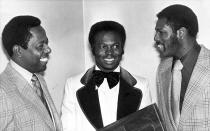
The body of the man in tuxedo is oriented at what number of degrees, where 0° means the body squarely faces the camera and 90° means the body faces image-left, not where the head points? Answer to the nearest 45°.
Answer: approximately 0°

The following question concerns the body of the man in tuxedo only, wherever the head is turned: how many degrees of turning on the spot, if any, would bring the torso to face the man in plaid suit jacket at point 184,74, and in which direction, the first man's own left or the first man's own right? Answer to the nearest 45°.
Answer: approximately 90° to the first man's own left

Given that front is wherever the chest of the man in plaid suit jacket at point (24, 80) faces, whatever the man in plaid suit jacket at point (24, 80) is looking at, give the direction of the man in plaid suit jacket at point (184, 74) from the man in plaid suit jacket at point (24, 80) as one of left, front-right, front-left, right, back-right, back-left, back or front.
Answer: front-left

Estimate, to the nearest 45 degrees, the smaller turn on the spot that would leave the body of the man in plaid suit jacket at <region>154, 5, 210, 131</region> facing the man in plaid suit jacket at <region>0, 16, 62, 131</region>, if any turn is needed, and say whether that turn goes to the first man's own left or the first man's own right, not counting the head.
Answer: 0° — they already face them

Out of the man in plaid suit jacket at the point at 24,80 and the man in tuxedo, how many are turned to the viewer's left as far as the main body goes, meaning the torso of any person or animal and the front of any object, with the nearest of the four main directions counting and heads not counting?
0

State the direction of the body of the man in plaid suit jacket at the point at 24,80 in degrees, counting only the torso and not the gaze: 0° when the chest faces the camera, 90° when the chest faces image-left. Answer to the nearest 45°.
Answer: approximately 315°

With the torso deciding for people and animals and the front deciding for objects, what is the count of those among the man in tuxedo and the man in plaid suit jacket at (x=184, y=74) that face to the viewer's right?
0

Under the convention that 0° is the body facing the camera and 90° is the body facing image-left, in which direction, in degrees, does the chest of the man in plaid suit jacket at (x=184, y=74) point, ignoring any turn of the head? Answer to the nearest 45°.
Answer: approximately 45°
